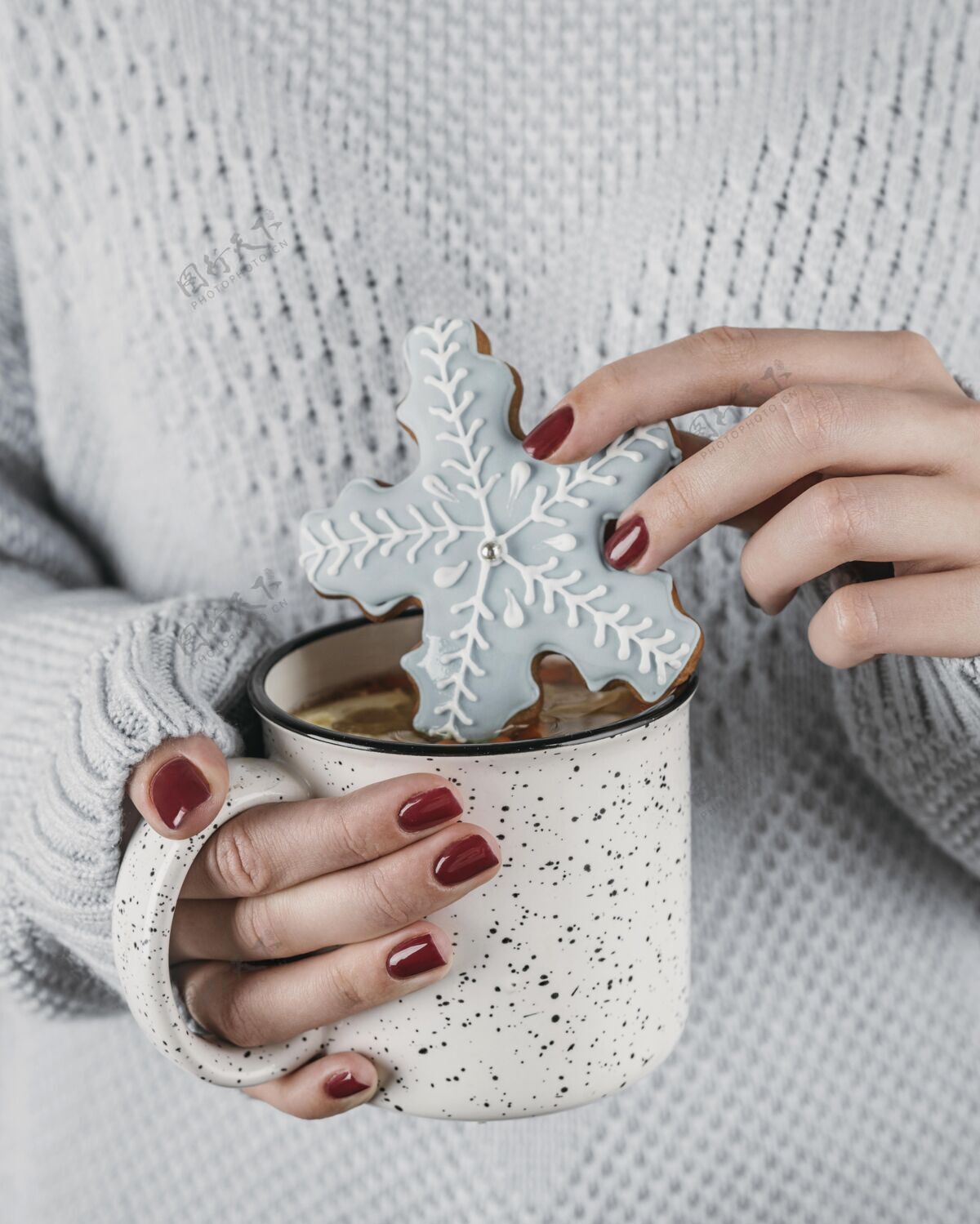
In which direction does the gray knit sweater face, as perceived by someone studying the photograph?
facing the viewer
